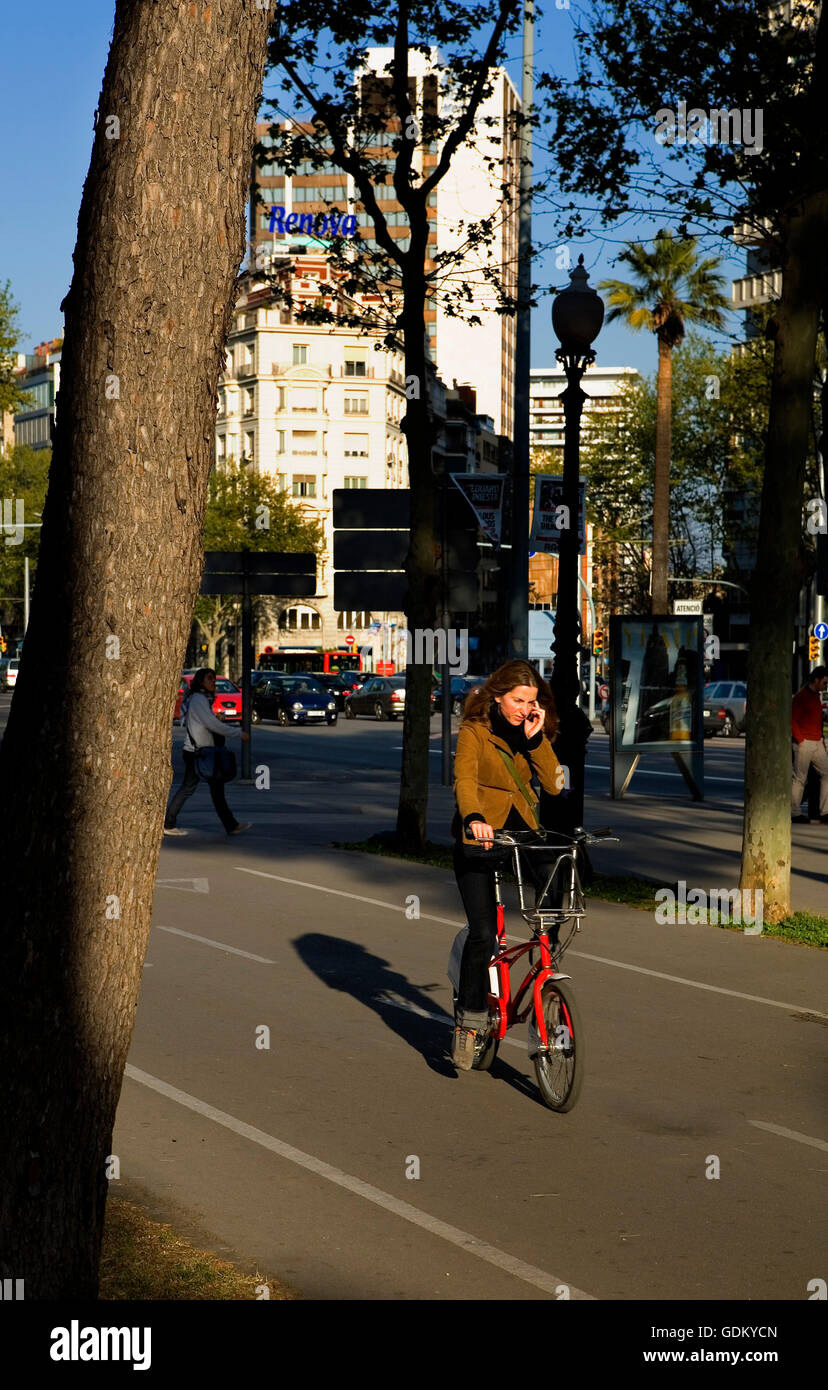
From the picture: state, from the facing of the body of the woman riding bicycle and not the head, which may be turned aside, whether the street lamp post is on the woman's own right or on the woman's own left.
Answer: on the woman's own left

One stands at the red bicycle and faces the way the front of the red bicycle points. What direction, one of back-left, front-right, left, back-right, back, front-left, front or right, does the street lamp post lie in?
back-left

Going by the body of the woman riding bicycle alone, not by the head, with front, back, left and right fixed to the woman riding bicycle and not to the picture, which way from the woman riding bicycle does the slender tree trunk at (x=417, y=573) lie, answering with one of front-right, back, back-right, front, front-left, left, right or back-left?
back-left

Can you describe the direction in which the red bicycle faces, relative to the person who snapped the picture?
facing the viewer and to the right of the viewer

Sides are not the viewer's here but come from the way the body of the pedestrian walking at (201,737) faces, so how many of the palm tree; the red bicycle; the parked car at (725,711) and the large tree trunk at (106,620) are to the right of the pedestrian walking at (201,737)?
2

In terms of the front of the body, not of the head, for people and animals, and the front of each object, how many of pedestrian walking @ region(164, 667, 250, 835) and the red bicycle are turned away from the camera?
0

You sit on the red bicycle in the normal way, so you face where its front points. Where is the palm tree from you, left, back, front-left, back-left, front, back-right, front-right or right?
back-left

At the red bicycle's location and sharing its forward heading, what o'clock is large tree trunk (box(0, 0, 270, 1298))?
The large tree trunk is roughly at 2 o'clock from the red bicycle.

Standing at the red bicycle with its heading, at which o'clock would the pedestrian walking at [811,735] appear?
The pedestrian walking is roughly at 8 o'clock from the red bicycle.

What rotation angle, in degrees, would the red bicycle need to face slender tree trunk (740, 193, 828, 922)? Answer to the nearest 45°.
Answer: approximately 135° to its left

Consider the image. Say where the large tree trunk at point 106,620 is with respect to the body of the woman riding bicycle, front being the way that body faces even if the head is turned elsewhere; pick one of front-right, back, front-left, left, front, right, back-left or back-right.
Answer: front-right

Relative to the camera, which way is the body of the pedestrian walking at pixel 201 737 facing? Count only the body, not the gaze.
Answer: to the viewer's right

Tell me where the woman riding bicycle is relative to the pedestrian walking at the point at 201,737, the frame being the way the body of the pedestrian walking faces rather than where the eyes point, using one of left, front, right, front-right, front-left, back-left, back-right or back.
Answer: right
